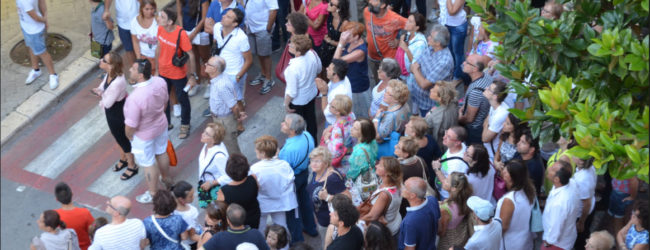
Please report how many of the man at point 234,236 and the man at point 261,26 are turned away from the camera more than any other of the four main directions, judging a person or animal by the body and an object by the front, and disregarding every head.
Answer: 1

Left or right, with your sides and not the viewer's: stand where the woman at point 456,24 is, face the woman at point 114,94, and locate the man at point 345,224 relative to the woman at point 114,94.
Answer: left

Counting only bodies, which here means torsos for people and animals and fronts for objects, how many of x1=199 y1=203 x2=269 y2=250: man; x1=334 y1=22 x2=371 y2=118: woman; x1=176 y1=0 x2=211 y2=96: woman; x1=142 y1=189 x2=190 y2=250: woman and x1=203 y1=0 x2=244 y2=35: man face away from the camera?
2

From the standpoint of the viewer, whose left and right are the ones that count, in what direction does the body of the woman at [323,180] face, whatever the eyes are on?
facing the viewer and to the left of the viewer

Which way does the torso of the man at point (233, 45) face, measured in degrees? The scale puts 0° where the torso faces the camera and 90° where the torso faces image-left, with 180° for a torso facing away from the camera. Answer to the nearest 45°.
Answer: approximately 45°

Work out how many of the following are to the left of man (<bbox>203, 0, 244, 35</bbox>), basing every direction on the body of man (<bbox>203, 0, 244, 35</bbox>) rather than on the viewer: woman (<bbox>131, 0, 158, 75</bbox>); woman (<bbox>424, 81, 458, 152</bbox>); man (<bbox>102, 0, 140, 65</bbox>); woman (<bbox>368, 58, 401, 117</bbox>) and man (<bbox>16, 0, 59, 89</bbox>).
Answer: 2

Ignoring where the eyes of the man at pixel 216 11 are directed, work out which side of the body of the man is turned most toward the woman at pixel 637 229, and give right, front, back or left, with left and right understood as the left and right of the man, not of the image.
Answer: left

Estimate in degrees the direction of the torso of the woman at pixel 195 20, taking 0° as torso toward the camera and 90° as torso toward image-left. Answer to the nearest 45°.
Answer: approximately 45°
